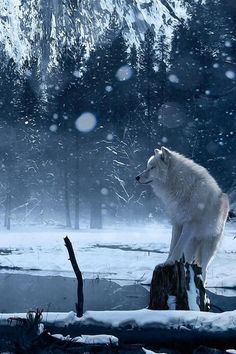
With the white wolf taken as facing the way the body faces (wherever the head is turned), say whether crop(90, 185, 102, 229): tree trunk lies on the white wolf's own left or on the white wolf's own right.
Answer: on the white wolf's own right

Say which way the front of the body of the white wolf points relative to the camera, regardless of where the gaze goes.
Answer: to the viewer's left
